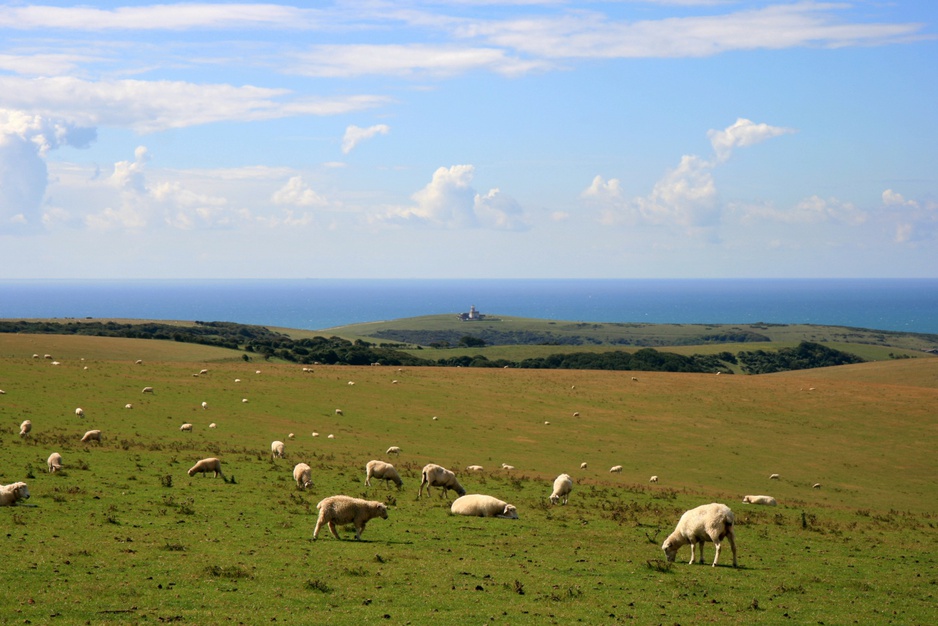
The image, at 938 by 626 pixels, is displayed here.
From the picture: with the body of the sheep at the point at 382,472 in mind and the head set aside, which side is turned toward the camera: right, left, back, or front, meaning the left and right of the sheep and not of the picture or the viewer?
right

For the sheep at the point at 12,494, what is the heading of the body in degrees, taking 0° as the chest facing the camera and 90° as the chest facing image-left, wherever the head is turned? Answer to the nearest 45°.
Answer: approximately 270°

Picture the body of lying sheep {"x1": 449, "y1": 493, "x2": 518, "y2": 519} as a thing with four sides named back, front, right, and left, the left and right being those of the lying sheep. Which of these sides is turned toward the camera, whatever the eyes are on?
right

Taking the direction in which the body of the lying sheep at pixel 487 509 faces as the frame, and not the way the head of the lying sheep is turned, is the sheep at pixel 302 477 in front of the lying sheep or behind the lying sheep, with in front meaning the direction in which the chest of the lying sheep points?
behind

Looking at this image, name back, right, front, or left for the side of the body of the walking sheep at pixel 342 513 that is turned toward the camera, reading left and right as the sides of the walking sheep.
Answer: right

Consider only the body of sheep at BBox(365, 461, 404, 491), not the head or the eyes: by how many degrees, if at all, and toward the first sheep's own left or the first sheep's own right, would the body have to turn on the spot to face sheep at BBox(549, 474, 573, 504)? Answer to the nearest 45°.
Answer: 0° — it already faces it

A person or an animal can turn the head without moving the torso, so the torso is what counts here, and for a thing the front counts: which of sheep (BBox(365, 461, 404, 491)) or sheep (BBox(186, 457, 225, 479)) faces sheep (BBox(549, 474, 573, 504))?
sheep (BBox(365, 461, 404, 491))
